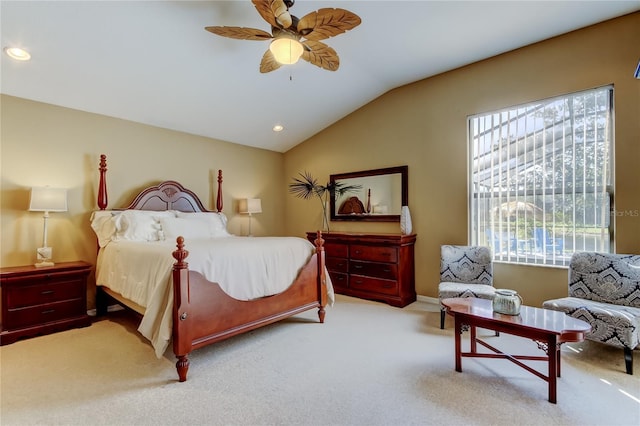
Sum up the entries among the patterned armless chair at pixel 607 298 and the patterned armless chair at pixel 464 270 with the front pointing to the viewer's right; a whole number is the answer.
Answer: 0

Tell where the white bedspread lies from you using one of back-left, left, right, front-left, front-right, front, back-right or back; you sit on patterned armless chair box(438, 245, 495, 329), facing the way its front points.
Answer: front-right

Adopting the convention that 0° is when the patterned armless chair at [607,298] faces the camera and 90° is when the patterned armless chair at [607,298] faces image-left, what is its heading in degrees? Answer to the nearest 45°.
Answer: approximately 45°

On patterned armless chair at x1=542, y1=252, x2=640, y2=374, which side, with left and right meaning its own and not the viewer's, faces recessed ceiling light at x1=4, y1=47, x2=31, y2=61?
front

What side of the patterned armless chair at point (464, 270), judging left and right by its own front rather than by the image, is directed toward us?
front

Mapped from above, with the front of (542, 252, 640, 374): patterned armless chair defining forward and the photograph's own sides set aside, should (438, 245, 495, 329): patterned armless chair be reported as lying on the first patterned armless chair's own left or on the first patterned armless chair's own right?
on the first patterned armless chair's own right

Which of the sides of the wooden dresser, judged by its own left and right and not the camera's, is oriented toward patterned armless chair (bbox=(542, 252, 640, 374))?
left

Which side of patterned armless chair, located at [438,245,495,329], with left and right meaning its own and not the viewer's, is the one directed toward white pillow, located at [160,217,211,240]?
right

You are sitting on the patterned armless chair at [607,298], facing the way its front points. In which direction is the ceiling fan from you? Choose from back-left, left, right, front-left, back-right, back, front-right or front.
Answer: front

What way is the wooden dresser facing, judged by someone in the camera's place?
facing the viewer and to the left of the viewer

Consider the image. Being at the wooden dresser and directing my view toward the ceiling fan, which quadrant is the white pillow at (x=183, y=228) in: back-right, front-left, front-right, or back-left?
front-right

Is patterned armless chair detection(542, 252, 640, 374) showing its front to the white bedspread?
yes

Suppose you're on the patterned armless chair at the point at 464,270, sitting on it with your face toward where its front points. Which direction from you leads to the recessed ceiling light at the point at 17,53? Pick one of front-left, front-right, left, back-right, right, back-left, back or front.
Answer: front-right

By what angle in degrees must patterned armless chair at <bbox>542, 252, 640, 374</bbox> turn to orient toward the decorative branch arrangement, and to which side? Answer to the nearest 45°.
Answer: approximately 45° to its right

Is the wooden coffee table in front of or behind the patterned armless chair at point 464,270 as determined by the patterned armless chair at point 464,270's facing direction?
in front

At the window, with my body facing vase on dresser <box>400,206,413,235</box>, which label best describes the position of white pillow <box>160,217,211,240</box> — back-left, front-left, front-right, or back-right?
front-left
